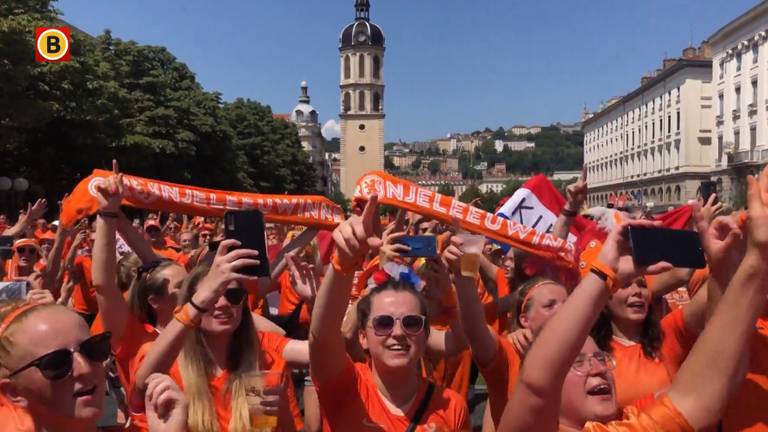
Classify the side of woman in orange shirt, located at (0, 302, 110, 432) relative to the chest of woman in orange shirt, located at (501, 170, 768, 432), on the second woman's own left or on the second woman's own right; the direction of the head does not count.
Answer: on the second woman's own right

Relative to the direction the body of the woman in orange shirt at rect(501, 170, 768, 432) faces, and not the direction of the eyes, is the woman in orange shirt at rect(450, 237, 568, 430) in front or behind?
behind

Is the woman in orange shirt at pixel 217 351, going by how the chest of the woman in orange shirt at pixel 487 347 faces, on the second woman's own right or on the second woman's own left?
on the second woman's own right

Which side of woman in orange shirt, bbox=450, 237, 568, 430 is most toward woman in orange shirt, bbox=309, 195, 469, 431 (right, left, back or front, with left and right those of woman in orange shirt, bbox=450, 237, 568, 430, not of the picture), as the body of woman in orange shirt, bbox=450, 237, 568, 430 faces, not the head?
right

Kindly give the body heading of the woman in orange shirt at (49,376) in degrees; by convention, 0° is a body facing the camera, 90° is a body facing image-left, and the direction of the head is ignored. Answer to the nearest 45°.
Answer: approximately 315°
